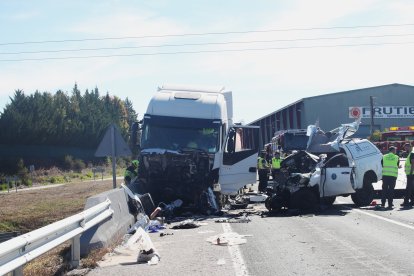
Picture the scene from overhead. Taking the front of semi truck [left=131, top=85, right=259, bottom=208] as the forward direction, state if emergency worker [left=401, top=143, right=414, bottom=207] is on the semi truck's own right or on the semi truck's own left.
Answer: on the semi truck's own left

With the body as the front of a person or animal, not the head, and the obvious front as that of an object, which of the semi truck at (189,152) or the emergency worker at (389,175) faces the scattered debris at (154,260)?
the semi truck

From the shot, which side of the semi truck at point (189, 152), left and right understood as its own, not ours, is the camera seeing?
front

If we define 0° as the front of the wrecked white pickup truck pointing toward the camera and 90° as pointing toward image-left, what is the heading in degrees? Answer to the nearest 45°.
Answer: approximately 45°

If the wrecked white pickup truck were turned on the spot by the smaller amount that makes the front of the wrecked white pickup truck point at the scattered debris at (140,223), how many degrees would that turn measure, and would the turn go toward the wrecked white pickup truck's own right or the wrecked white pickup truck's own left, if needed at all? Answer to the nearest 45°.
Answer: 0° — it already faces it

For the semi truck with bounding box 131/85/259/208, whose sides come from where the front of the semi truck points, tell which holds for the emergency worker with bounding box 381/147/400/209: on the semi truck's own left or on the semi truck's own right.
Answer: on the semi truck's own left

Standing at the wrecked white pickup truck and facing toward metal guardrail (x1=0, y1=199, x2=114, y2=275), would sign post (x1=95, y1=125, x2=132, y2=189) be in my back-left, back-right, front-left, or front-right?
front-right

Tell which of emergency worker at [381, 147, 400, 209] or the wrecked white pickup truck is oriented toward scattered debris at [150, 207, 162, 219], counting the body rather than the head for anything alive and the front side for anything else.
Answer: the wrecked white pickup truck
